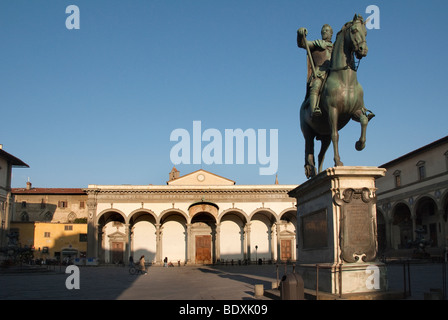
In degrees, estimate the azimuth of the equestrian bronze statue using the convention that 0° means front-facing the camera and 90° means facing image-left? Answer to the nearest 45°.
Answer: approximately 315°

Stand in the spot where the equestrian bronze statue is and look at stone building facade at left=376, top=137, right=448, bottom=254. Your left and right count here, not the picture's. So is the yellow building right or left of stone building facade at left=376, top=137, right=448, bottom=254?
left

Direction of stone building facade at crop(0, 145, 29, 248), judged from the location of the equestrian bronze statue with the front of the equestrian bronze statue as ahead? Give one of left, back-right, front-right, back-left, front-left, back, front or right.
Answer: back

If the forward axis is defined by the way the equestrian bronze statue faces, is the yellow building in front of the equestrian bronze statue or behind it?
behind

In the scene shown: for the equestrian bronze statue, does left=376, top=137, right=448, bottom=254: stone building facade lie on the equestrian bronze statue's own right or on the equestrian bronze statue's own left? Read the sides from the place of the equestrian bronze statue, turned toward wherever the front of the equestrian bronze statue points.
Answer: on the equestrian bronze statue's own left
